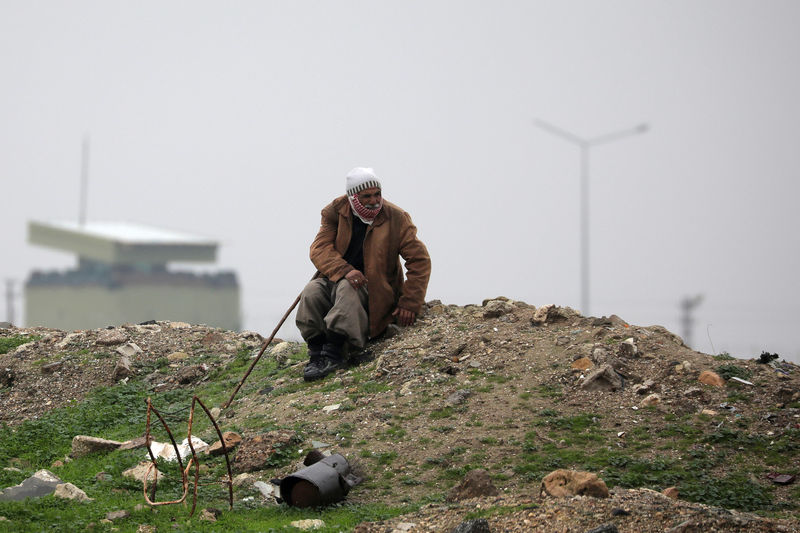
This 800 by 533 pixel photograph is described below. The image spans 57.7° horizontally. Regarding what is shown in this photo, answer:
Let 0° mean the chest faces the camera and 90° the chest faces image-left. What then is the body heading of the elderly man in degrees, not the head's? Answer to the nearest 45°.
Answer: approximately 45°

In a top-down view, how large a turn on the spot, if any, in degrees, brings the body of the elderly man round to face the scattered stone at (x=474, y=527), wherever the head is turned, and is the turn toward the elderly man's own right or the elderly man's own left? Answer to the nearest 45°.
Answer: approximately 45° to the elderly man's own left

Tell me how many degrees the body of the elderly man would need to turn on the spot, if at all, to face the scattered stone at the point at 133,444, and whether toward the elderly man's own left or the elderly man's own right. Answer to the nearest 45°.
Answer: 0° — they already face it

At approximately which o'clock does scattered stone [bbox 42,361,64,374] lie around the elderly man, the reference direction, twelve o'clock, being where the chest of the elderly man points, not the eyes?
The scattered stone is roughly at 2 o'clock from the elderly man.

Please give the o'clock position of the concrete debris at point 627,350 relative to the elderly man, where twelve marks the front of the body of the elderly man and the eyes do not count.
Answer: The concrete debris is roughly at 8 o'clock from the elderly man.

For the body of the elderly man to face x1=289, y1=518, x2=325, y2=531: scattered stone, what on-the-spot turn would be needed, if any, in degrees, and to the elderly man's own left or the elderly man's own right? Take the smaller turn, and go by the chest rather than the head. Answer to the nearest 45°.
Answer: approximately 45° to the elderly man's own left

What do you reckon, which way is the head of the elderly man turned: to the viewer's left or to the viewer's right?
to the viewer's right
